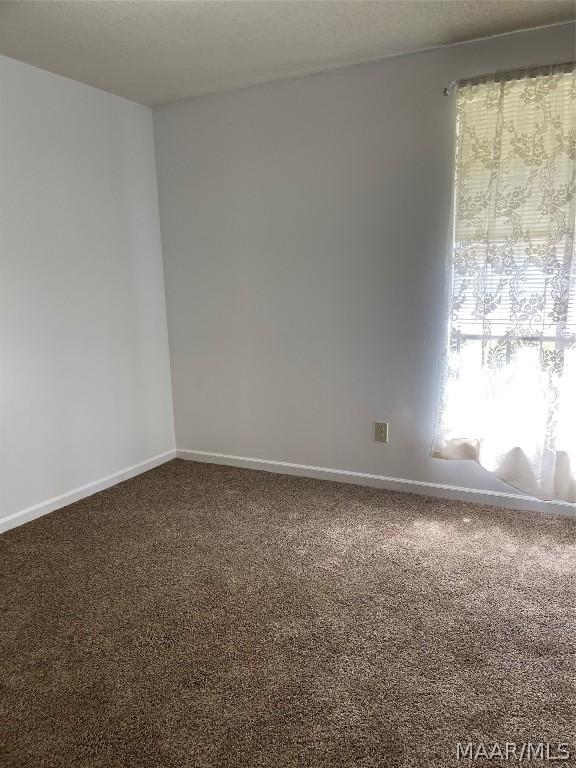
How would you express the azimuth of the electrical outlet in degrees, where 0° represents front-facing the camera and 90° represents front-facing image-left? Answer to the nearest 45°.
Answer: approximately 0°

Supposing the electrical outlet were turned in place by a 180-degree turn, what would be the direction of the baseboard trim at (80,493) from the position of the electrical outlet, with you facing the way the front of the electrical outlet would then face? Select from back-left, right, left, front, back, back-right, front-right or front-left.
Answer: left
